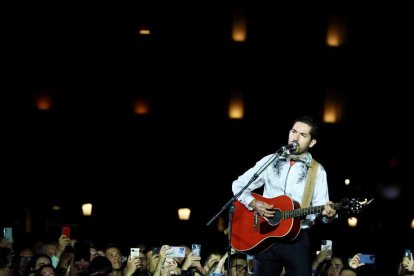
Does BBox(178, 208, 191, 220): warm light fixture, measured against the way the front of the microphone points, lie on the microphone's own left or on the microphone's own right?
on the microphone's own left

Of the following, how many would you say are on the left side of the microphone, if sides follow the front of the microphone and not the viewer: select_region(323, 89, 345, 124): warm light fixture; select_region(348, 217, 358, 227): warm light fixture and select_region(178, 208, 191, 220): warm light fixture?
3

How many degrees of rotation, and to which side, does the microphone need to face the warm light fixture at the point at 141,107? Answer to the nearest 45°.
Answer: approximately 90° to its left

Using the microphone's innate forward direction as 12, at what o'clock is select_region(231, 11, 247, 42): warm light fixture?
The warm light fixture is roughly at 9 o'clock from the microphone.

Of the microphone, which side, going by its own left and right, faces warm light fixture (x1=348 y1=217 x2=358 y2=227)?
left

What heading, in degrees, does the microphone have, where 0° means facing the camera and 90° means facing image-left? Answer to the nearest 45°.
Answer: approximately 270°

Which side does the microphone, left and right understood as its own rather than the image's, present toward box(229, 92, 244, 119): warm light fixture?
left
